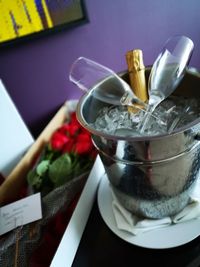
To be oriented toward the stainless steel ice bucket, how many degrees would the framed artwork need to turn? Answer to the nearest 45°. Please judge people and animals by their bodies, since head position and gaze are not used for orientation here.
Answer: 0° — it already faces it

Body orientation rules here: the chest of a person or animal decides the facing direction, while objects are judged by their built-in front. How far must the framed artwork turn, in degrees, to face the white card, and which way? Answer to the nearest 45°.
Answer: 0° — it already faces it

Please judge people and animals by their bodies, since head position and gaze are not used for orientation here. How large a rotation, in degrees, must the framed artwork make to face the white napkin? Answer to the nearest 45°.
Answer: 0° — it already faces it

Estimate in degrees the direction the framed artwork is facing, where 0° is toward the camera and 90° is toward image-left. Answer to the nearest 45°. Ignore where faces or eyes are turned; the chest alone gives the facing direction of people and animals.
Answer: approximately 0°

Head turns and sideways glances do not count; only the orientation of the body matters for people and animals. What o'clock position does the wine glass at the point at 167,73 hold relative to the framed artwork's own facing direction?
The wine glass is roughly at 11 o'clock from the framed artwork.
